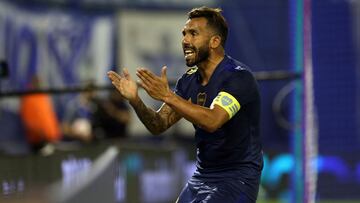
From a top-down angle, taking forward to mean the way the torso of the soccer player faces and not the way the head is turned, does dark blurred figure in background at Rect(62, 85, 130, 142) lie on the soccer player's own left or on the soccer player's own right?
on the soccer player's own right

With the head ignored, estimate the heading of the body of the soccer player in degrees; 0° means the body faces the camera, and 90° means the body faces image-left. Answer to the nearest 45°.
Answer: approximately 45°
